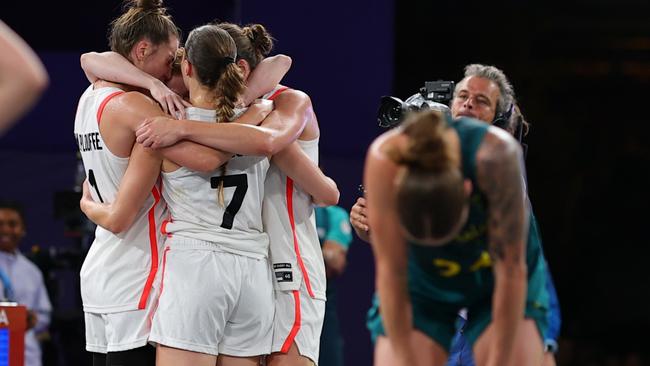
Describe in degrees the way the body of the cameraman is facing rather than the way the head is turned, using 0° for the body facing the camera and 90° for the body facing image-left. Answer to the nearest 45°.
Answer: approximately 45°

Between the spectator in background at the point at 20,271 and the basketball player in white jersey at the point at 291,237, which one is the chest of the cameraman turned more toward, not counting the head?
the basketball player in white jersey

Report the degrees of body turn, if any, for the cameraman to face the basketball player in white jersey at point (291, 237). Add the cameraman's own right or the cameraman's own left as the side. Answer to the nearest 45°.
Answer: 0° — they already face them

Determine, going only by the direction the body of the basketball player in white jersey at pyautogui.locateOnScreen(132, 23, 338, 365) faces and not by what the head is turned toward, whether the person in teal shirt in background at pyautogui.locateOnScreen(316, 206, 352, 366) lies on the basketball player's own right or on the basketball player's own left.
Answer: on the basketball player's own right

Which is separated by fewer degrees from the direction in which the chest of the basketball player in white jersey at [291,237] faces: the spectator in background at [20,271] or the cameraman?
the spectator in background

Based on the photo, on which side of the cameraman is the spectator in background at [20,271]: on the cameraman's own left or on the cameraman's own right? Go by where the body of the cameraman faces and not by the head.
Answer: on the cameraman's own right
